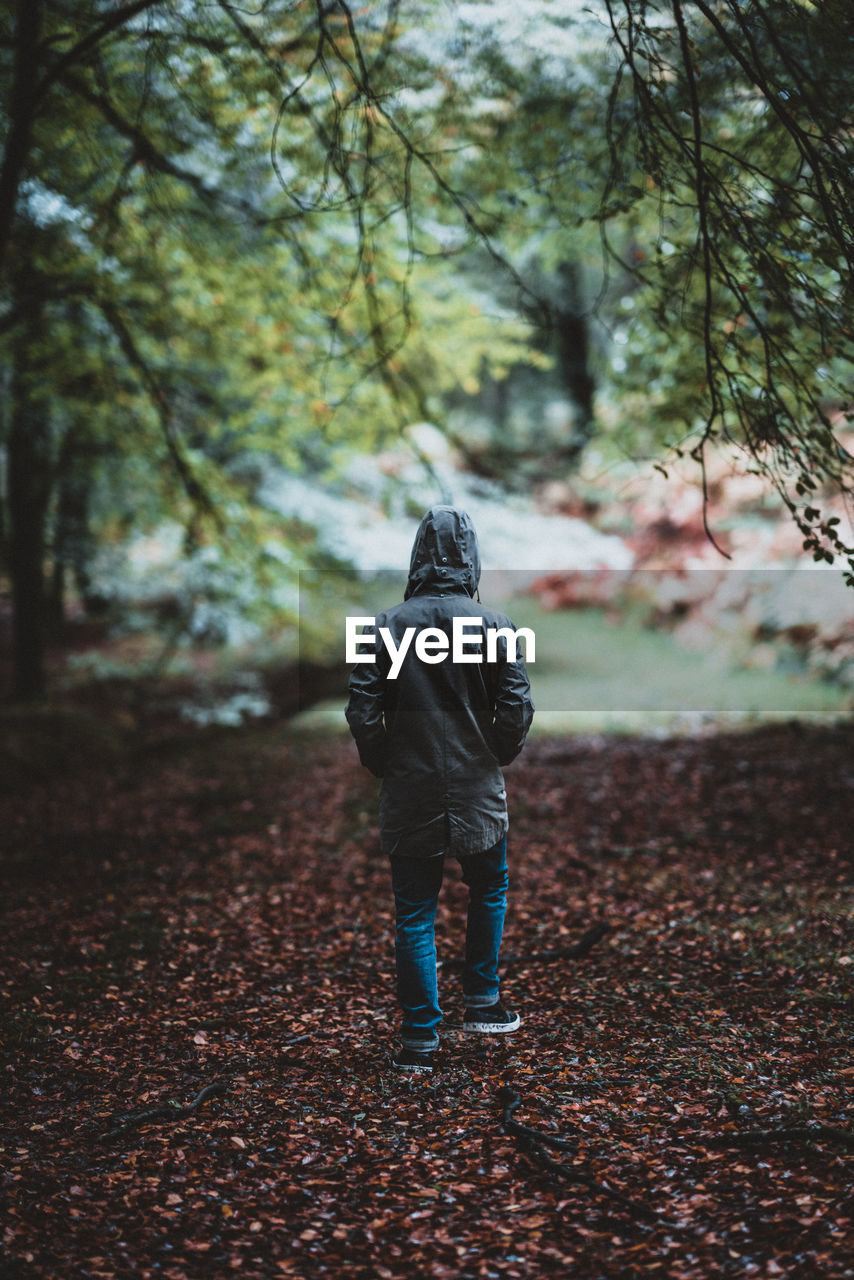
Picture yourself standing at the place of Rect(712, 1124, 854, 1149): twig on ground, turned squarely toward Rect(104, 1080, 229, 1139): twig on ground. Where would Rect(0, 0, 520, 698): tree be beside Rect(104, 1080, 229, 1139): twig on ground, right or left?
right

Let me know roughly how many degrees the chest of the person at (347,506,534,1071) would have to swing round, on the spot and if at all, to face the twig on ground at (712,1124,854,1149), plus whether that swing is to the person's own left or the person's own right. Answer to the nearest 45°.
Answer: approximately 135° to the person's own right

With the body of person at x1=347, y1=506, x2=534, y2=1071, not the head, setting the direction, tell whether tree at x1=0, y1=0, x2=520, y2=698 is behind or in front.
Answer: in front

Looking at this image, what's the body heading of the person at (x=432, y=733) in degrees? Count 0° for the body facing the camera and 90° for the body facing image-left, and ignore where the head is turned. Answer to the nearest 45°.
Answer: approximately 180°
